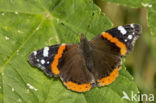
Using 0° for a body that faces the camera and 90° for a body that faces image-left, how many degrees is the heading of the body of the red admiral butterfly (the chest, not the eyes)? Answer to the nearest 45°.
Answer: approximately 180°
